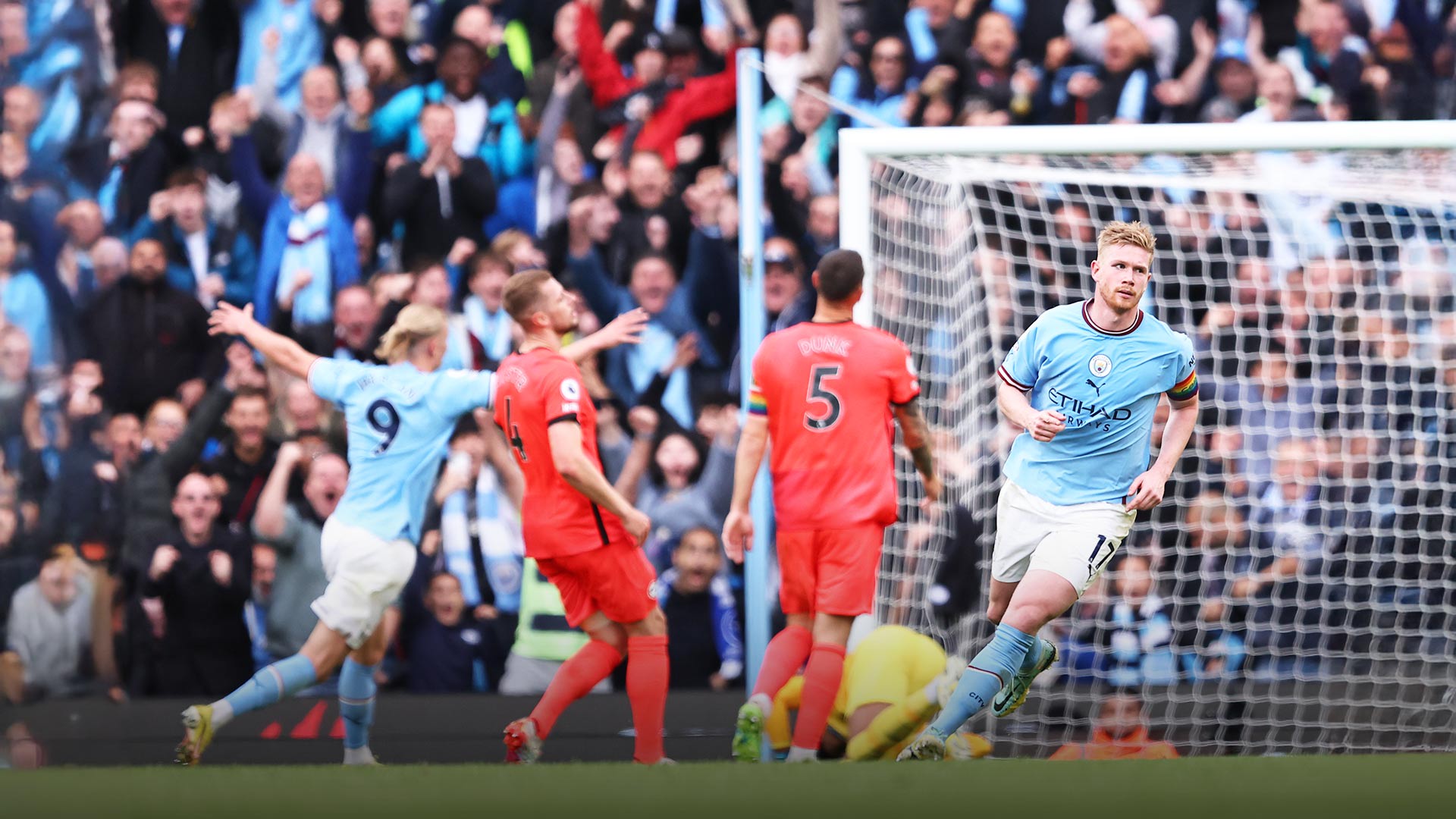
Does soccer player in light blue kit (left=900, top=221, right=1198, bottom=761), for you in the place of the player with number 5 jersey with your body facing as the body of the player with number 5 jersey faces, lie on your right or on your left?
on your right

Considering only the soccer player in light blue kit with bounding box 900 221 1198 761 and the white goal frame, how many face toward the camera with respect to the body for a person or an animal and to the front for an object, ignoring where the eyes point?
2

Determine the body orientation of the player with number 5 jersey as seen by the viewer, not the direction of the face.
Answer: away from the camera

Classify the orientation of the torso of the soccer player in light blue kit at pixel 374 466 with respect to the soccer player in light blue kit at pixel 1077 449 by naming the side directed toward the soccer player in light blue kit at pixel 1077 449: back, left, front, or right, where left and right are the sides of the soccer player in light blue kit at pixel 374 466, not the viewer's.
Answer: right

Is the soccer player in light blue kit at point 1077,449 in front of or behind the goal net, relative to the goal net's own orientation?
in front

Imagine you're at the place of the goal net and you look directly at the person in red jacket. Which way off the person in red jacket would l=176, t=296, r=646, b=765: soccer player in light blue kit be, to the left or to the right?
left

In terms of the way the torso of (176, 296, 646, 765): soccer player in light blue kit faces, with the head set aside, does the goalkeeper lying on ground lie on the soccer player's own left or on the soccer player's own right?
on the soccer player's own right

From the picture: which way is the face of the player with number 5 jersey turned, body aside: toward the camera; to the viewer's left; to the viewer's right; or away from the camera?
away from the camera

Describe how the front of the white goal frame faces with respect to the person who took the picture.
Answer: facing the viewer

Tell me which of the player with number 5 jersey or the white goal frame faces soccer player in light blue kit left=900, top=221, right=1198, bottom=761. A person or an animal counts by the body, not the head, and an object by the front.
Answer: the white goal frame

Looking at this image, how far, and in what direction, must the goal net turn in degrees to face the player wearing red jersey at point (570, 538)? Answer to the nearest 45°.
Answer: approximately 45° to its right

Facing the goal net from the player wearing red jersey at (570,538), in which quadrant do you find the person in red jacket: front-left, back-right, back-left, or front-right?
front-left

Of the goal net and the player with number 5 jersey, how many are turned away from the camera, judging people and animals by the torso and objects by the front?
1

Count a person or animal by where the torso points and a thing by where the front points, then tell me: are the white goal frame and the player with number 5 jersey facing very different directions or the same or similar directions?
very different directions

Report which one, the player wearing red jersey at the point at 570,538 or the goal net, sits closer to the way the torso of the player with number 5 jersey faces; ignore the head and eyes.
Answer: the goal net

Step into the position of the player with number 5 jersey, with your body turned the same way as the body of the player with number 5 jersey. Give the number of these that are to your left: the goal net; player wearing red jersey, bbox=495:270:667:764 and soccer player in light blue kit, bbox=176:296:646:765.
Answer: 2

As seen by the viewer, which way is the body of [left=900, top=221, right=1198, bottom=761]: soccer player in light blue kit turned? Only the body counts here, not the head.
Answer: toward the camera

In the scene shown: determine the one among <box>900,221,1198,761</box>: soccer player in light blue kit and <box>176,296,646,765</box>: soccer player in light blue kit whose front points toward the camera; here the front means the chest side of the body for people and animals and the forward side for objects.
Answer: <box>900,221,1198,761</box>: soccer player in light blue kit

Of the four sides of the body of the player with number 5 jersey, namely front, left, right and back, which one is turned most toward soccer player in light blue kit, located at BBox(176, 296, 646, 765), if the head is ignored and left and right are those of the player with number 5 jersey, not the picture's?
left

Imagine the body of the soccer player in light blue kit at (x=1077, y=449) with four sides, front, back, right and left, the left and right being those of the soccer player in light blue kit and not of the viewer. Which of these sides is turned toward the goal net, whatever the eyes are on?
back
